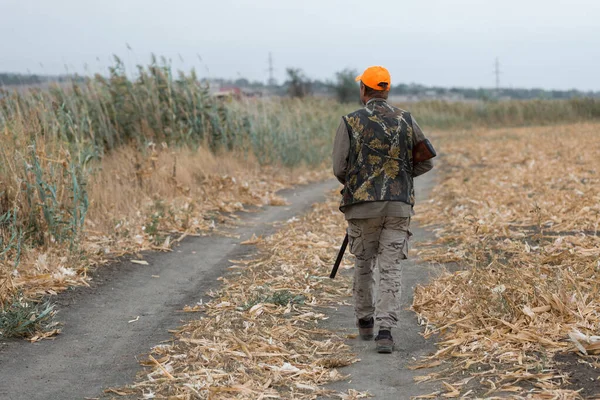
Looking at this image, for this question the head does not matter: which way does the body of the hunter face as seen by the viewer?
away from the camera
